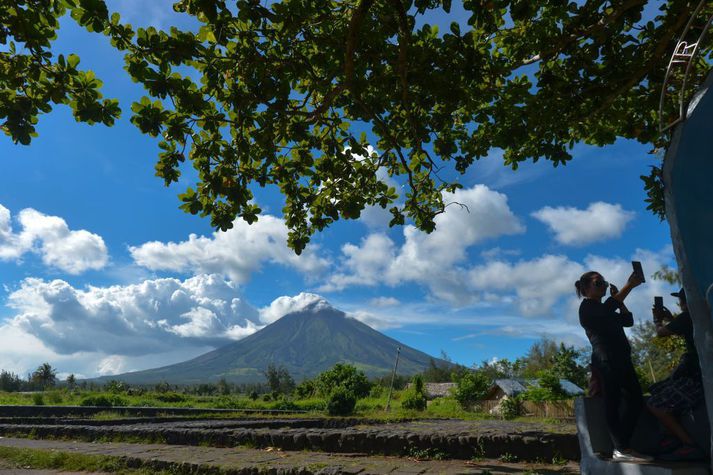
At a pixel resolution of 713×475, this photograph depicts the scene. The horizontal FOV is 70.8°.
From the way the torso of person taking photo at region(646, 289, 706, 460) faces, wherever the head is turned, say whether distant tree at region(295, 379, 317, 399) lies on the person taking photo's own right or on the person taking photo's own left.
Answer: on the person taking photo's own right

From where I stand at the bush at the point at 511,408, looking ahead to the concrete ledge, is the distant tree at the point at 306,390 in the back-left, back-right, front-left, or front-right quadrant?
back-right

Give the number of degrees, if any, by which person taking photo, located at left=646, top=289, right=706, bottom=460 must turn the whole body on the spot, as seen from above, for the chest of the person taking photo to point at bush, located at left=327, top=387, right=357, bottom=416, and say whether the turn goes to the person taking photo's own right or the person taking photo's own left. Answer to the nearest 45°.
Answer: approximately 45° to the person taking photo's own right

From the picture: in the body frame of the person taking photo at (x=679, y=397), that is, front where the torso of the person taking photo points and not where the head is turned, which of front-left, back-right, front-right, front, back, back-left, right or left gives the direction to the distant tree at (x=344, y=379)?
front-right

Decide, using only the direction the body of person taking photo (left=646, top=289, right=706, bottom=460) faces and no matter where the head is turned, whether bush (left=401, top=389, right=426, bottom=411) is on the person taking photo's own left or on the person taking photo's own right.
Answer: on the person taking photo's own right

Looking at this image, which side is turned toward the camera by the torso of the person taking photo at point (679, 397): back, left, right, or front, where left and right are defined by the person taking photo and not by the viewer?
left

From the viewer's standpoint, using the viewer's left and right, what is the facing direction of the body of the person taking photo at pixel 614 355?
facing to the right of the viewer

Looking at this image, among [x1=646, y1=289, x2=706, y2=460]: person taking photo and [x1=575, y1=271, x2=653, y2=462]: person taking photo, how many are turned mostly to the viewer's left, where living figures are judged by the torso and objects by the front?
1

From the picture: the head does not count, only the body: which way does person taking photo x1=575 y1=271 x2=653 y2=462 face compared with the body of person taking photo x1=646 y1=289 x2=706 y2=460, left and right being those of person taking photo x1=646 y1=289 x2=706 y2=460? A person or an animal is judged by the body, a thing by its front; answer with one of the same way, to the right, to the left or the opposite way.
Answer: the opposite way
